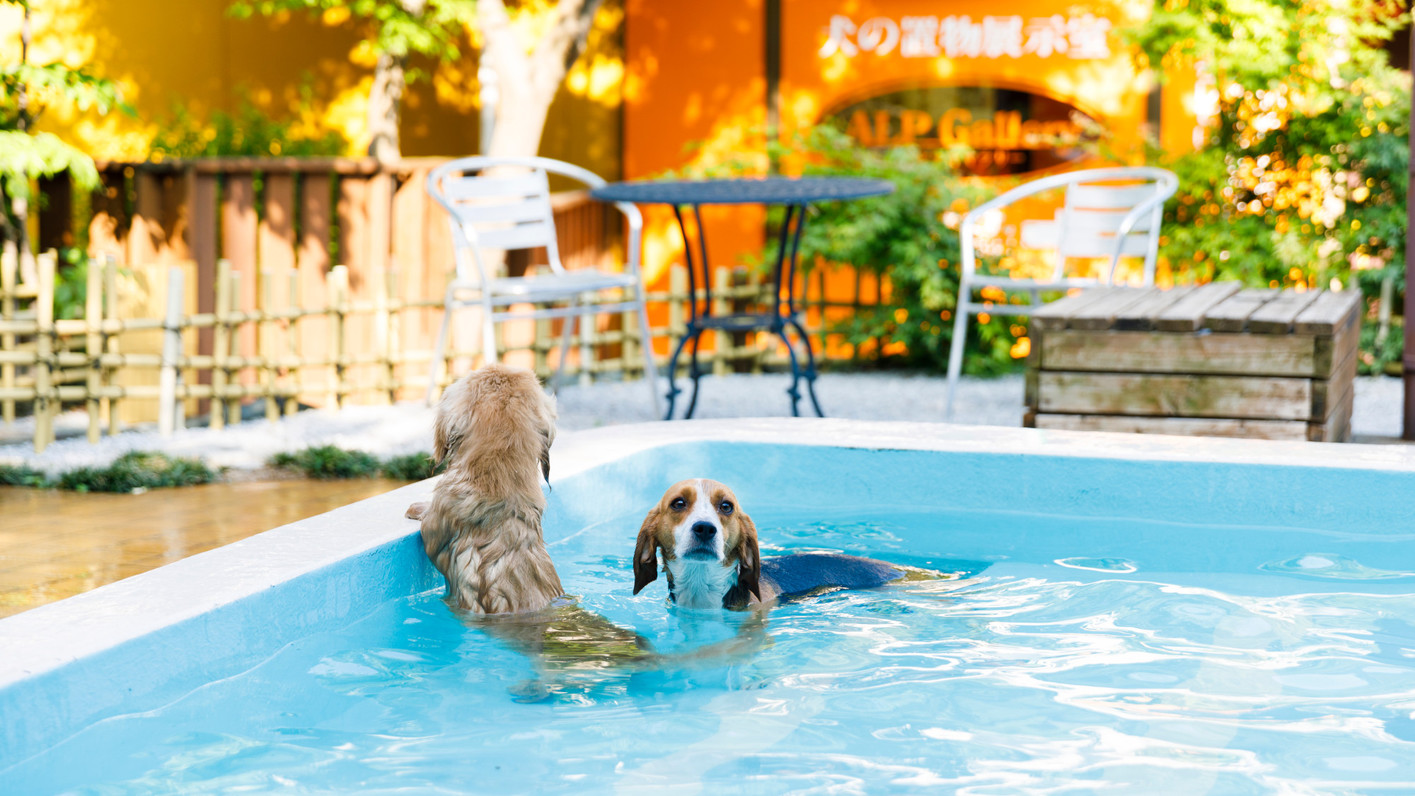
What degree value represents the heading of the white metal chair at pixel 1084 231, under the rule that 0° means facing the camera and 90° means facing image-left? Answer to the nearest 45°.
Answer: approximately 45°

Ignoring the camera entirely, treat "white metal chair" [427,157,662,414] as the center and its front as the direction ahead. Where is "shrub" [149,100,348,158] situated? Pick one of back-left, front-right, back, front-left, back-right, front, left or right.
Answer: back

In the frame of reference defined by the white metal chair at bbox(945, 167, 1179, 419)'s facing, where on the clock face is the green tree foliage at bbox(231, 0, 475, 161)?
The green tree foliage is roughly at 2 o'clock from the white metal chair.

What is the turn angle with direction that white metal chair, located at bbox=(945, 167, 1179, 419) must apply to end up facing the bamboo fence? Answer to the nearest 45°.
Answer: approximately 45° to its right

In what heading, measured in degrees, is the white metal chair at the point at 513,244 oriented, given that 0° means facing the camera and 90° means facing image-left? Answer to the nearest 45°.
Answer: approximately 315°

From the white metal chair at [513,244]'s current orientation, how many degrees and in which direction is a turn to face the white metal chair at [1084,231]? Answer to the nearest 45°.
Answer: approximately 45° to its left

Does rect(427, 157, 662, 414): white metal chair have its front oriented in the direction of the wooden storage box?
yes

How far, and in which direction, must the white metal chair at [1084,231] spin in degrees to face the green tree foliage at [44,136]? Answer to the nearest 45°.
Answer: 0° — it already faces it
